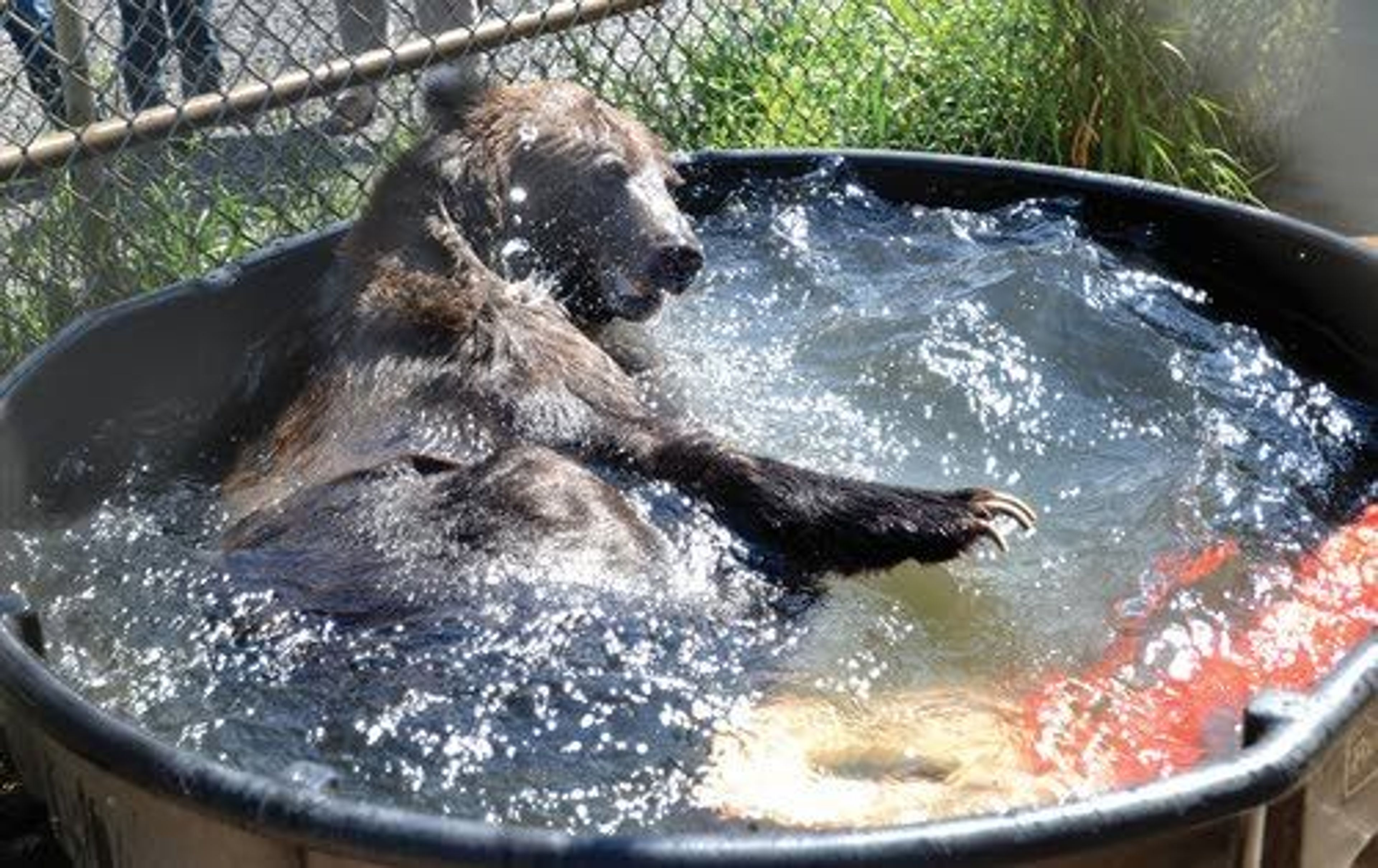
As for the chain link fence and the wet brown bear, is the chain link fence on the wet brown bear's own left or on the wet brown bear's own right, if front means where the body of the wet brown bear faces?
on the wet brown bear's own left

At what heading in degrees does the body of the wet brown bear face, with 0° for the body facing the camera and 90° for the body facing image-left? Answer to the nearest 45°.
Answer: approximately 270°

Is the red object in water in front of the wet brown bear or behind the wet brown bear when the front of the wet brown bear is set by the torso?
in front

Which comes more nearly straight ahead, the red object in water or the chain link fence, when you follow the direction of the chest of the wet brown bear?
the red object in water
